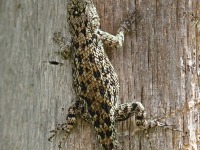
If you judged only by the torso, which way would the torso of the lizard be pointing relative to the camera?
away from the camera
